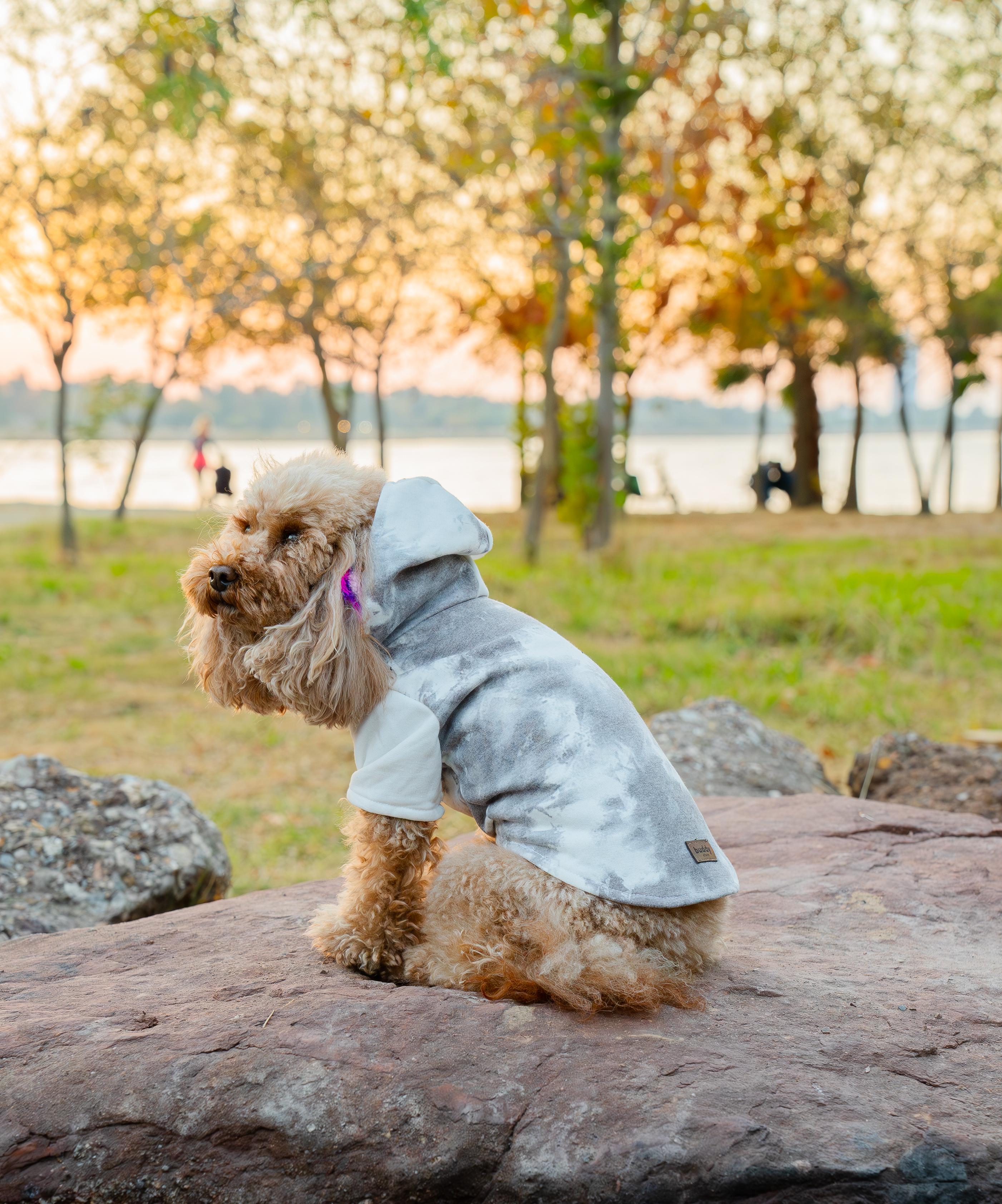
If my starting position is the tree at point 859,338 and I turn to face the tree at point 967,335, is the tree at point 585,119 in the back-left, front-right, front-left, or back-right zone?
back-right

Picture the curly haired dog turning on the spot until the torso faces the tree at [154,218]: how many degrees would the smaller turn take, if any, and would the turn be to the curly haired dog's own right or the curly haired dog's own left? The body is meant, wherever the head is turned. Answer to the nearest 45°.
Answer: approximately 90° to the curly haired dog's own right

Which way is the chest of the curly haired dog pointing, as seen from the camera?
to the viewer's left

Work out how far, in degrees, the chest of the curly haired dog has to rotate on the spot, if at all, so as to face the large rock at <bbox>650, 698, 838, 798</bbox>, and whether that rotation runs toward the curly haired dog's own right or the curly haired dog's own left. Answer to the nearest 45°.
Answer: approximately 135° to the curly haired dog's own right

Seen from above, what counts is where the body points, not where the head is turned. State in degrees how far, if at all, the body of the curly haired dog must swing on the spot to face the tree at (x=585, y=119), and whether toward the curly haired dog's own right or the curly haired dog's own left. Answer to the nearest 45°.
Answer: approximately 90° to the curly haired dog's own right
